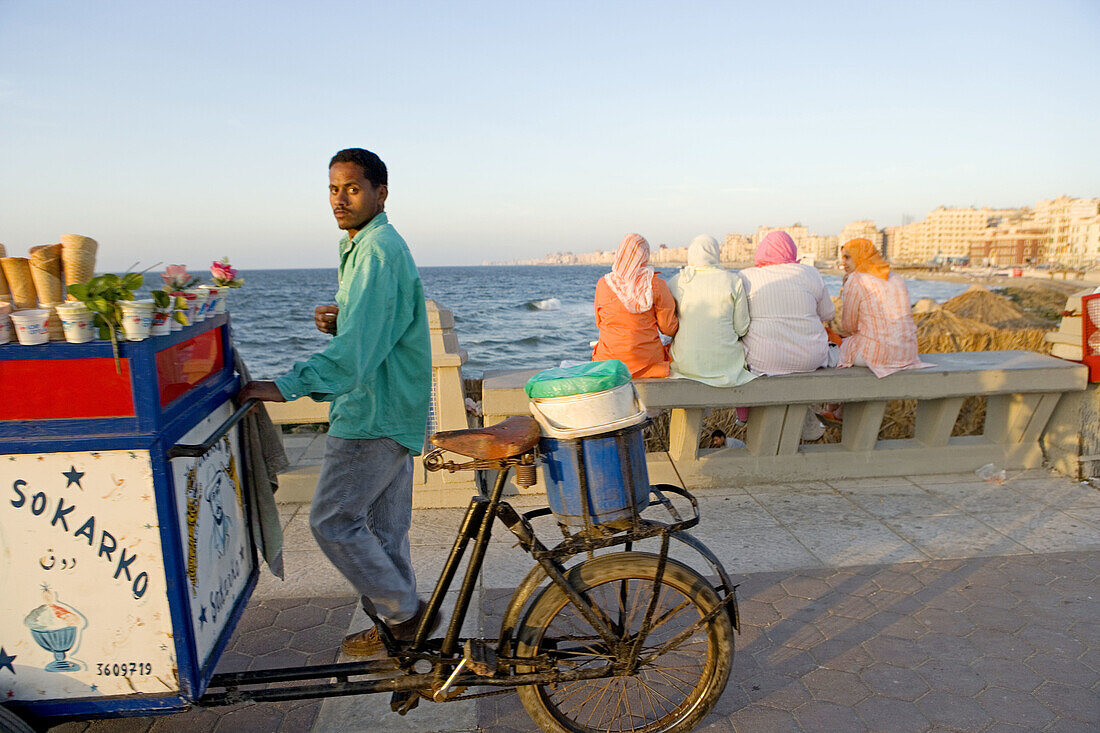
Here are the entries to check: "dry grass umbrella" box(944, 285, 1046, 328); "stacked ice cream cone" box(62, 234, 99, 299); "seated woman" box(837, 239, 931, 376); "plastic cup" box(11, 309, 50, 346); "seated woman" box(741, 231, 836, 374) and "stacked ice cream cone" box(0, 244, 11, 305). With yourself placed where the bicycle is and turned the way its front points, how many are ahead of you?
3

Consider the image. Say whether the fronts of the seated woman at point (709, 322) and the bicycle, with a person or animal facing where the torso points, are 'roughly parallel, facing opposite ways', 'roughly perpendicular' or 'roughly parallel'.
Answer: roughly perpendicular

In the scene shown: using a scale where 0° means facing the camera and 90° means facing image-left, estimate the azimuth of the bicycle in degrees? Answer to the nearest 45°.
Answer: approximately 90°

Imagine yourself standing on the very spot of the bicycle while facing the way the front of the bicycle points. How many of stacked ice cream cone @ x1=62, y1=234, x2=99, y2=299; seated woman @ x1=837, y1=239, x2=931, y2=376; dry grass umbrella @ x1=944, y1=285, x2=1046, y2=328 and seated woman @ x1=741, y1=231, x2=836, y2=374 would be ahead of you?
1

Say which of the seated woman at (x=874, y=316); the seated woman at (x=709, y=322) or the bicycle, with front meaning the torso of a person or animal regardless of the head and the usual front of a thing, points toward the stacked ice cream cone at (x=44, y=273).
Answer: the bicycle

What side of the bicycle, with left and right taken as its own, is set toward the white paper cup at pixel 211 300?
front

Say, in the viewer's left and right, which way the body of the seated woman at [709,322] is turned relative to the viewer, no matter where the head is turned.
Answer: facing away from the viewer

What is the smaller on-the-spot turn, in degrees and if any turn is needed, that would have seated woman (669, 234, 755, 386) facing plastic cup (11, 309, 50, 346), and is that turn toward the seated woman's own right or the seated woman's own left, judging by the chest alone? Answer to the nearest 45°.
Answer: approximately 135° to the seated woman's own left

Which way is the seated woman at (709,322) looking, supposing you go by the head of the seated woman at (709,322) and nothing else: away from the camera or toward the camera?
away from the camera

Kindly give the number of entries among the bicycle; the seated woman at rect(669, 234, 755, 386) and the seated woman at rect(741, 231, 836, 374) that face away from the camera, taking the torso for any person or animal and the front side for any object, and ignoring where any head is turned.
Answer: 2

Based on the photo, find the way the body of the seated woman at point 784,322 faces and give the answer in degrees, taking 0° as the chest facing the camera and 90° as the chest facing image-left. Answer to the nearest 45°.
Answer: approximately 180°

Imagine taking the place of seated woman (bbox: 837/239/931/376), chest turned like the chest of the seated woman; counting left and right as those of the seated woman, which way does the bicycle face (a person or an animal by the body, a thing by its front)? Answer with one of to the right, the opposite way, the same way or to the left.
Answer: to the left
